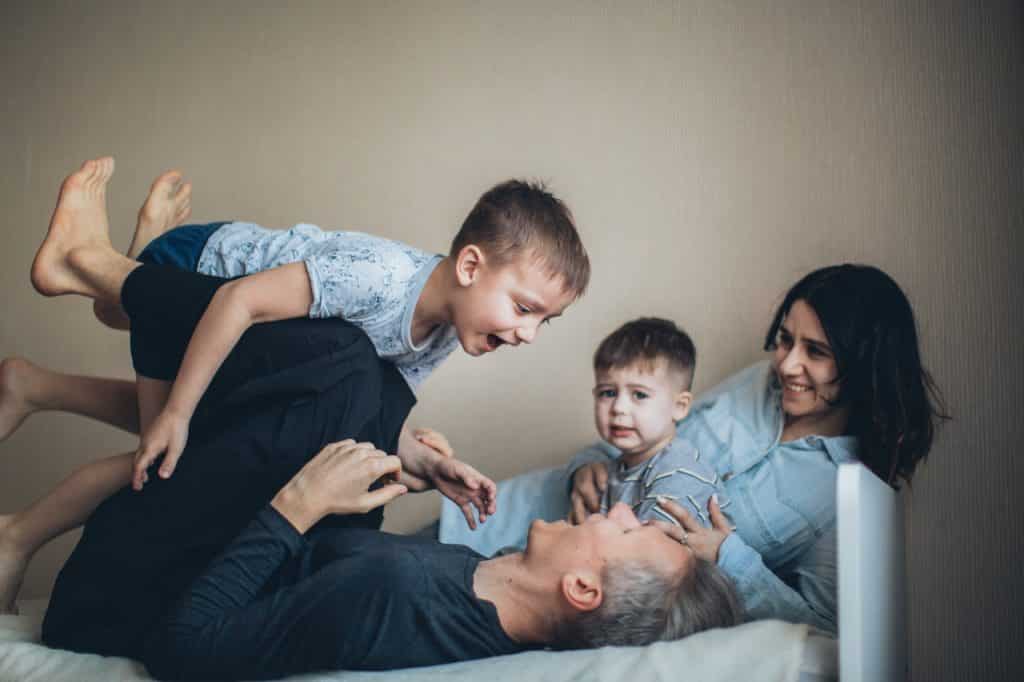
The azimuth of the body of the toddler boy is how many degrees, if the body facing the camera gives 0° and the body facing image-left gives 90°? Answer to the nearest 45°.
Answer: approximately 45°

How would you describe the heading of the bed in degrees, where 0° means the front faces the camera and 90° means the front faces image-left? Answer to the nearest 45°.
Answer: approximately 90°
